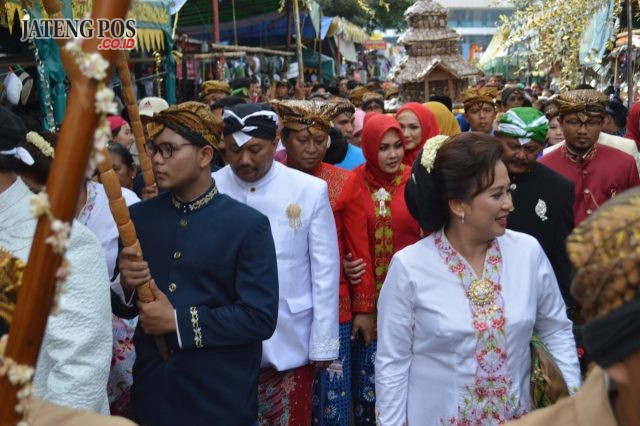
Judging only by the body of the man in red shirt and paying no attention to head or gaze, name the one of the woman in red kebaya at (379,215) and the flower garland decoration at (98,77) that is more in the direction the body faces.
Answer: the flower garland decoration

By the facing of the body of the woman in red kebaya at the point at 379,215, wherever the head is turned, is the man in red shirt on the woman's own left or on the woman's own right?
on the woman's own left

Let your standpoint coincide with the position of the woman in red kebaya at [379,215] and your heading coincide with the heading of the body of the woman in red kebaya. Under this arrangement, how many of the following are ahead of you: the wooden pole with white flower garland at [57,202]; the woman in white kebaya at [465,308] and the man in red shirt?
2

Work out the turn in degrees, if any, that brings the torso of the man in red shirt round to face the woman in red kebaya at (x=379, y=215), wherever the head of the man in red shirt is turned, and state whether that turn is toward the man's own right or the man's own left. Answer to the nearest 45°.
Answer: approximately 45° to the man's own right

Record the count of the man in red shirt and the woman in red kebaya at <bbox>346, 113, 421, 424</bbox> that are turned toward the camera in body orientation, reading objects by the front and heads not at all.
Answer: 2

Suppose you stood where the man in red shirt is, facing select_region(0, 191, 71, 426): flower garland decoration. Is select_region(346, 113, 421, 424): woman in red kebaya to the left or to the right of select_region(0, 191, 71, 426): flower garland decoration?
right

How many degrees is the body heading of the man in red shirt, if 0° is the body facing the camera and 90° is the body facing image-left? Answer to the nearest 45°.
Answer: approximately 0°

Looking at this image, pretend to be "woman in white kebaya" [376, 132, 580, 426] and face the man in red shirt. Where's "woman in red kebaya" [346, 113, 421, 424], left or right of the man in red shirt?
left

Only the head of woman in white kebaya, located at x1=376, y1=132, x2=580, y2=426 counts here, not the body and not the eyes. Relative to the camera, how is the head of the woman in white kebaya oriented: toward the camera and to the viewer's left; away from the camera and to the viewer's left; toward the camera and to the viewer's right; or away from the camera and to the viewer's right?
toward the camera and to the viewer's right

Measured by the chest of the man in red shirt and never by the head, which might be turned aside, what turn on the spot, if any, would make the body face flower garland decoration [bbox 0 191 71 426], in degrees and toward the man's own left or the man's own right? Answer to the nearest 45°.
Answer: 0° — they already face it

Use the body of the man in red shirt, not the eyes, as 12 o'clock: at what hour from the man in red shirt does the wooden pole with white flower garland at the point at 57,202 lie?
The wooden pole with white flower garland is roughly at 12 o'clock from the man in red shirt.
